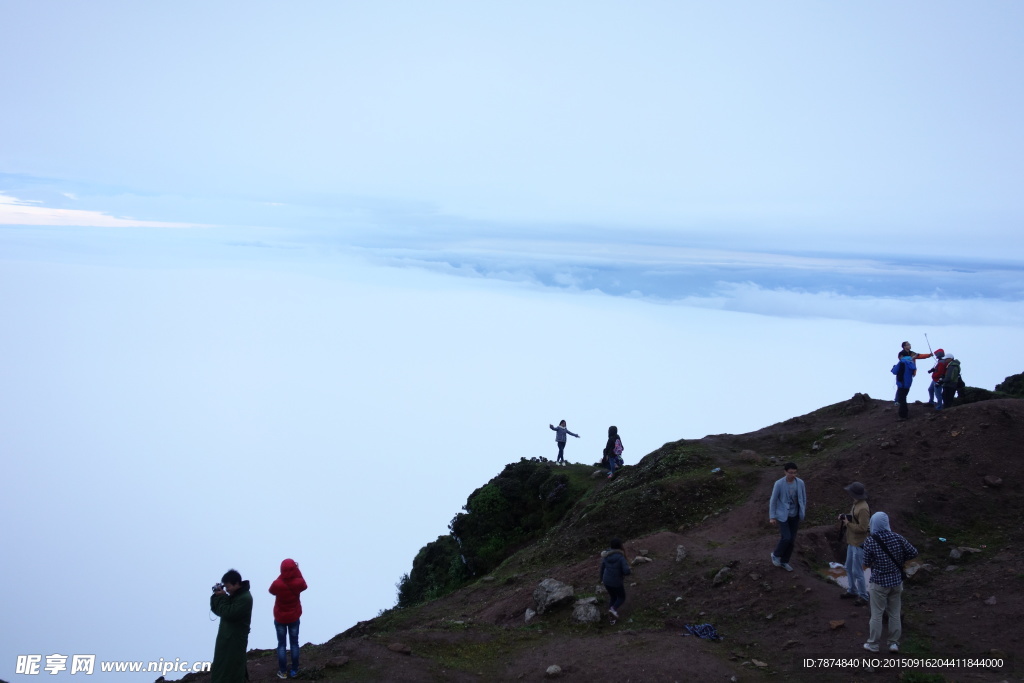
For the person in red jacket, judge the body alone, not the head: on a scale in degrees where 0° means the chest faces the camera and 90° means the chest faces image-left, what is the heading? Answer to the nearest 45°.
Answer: approximately 180°

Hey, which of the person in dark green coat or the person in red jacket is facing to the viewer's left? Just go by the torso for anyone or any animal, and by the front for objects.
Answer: the person in dark green coat

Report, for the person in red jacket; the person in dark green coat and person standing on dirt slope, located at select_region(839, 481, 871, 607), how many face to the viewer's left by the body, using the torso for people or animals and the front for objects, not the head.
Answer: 2

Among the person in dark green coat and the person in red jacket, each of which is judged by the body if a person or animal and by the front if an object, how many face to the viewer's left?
1

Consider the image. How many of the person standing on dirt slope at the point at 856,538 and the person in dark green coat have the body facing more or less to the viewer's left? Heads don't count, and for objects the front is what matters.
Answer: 2

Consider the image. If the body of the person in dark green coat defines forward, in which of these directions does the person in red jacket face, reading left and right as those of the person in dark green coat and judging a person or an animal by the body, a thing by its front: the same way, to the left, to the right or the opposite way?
to the right

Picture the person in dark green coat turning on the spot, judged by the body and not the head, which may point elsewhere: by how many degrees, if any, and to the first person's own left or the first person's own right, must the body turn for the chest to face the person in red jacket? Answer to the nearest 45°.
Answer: approximately 135° to the first person's own right

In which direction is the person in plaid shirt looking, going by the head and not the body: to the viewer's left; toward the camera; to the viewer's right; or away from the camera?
away from the camera

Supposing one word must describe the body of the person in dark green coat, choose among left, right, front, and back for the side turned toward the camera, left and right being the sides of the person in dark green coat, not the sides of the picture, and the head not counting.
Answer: left

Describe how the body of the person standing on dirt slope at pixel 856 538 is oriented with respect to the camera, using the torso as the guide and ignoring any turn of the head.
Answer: to the viewer's left
